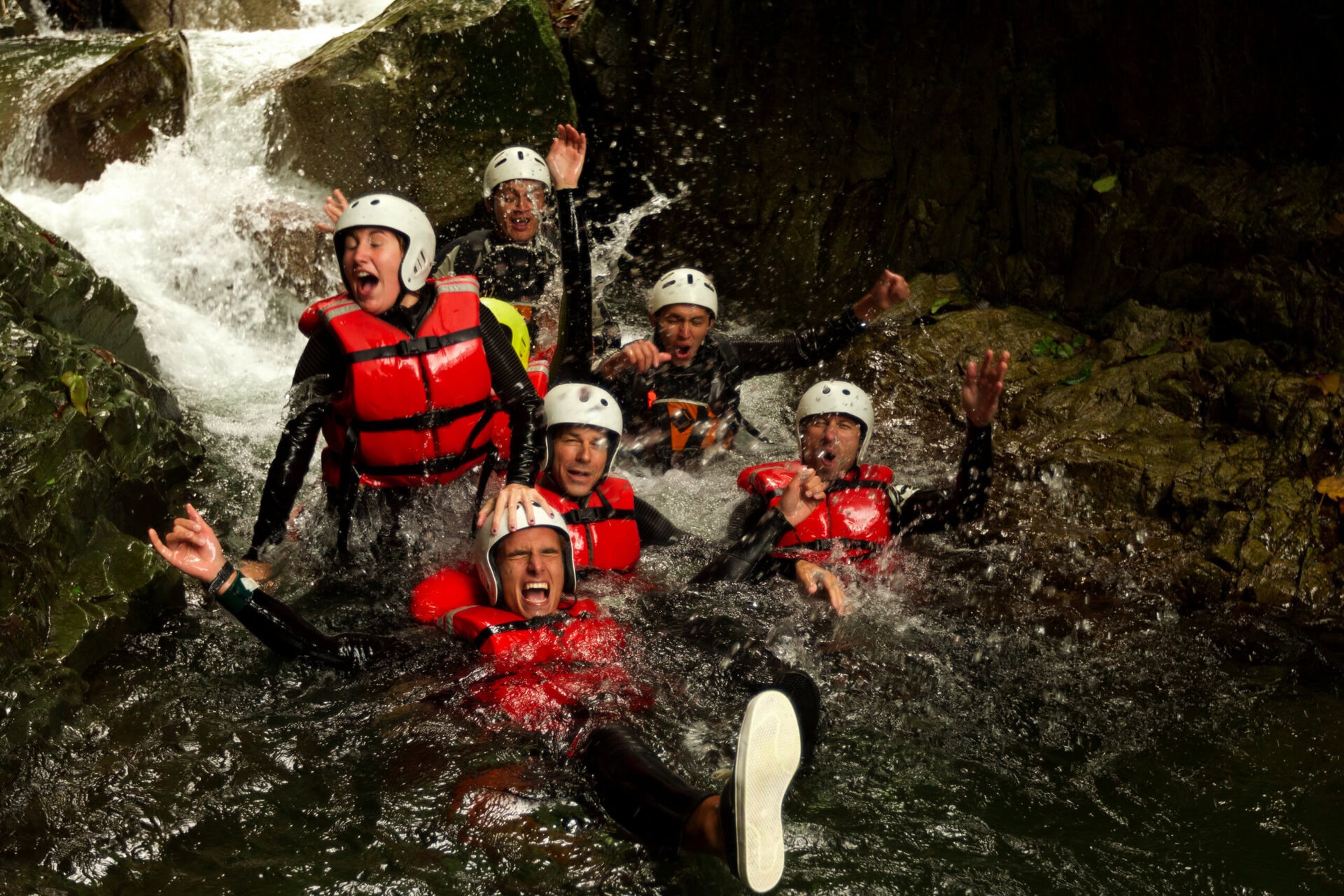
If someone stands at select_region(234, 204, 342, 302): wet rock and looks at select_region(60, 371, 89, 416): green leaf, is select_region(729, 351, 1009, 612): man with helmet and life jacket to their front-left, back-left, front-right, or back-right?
front-left

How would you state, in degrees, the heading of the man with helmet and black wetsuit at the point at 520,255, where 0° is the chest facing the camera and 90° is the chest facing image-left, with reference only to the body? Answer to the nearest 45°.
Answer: approximately 0°

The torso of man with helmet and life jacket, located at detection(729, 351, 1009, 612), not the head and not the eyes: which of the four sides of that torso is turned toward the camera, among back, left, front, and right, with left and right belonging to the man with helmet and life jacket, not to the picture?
front

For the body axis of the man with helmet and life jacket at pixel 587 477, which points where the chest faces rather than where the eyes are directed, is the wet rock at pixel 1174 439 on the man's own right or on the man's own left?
on the man's own left

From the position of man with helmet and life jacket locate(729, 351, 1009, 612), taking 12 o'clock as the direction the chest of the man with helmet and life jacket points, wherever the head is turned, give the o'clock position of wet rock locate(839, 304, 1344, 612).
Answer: The wet rock is roughly at 8 o'clock from the man with helmet and life jacket.

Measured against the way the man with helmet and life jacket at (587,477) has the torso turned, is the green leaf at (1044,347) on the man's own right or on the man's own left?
on the man's own left

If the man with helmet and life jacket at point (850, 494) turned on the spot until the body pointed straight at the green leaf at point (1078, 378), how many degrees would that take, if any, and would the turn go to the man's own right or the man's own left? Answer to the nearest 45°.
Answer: approximately 135° to the man's own left

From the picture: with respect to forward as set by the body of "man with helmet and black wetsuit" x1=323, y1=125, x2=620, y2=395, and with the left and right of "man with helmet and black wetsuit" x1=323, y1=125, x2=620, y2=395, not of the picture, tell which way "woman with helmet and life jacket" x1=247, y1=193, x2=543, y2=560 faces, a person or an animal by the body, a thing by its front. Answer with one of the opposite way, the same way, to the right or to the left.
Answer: the same way

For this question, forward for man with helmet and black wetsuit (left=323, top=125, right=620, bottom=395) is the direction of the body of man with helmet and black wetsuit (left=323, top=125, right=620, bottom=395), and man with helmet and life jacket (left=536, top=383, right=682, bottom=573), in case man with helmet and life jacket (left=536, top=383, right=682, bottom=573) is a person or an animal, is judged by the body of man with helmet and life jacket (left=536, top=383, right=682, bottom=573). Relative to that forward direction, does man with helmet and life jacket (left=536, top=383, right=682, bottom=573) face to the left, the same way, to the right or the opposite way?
the same way

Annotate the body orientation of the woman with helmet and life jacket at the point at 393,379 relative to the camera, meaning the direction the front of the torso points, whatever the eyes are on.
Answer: toward the camera

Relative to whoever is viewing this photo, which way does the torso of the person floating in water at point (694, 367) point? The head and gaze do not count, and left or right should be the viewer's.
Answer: facing the viewer

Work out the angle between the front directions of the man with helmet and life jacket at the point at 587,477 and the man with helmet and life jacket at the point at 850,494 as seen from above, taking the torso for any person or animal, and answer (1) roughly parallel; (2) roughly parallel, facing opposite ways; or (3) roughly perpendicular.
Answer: roughly parallel

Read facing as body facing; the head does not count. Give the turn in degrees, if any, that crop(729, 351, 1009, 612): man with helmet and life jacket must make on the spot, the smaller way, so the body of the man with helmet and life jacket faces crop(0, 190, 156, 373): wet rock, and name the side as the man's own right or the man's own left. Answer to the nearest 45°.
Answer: approximately 90° to the man's own right
